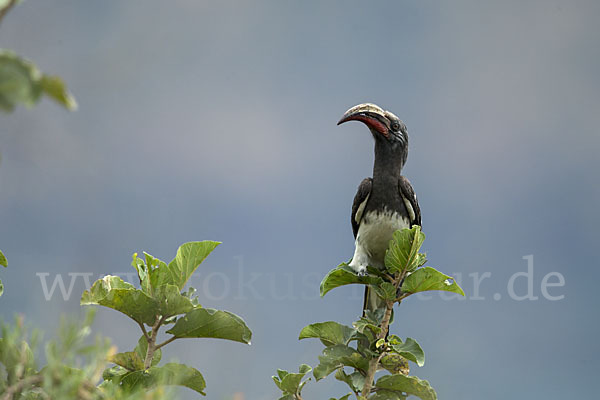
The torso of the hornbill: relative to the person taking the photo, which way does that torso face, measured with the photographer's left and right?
facing the viewer

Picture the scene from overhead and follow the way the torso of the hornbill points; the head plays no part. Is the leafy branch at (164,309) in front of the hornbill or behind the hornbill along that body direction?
in front
